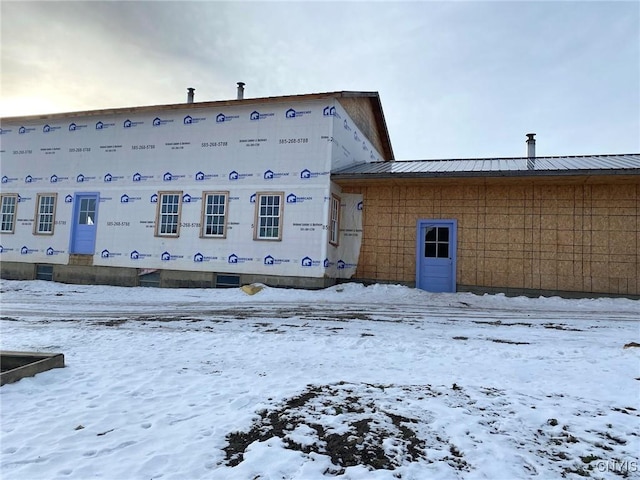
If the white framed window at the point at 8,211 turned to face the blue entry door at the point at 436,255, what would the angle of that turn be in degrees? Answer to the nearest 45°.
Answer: approximately 45° to its left

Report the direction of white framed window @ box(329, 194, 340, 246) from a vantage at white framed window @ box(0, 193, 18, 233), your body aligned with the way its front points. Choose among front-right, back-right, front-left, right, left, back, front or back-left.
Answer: front-left

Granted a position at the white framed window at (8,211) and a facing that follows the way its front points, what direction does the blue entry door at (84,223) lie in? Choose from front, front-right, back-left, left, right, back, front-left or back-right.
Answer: front-left

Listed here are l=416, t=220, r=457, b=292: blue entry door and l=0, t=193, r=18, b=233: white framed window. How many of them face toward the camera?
2

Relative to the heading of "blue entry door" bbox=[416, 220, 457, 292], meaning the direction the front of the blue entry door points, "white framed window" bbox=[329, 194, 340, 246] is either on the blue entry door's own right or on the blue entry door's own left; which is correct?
on the blue entry door's own right

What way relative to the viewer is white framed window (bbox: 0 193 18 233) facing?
toward the camera

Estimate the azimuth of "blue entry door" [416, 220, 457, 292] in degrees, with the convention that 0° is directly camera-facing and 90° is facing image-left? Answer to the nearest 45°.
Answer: approximately 0°

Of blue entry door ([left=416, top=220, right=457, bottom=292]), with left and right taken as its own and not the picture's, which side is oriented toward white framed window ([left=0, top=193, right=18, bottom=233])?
right

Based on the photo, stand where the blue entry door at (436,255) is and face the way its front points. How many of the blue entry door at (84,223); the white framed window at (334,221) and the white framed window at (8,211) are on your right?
3
